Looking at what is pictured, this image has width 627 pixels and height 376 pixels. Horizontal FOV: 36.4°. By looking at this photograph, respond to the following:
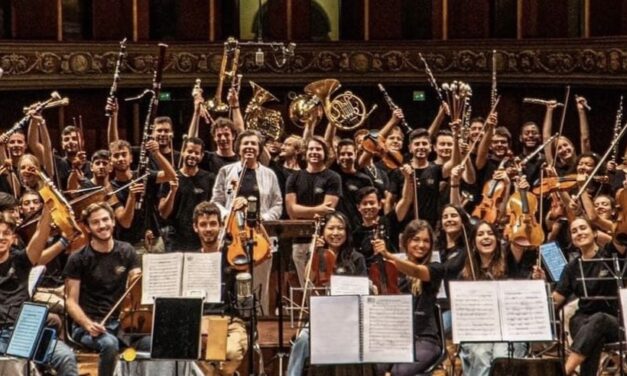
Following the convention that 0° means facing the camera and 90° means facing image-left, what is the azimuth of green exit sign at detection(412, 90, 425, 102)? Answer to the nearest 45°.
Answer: approximately 0°

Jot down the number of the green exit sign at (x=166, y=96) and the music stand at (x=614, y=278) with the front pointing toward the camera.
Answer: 1

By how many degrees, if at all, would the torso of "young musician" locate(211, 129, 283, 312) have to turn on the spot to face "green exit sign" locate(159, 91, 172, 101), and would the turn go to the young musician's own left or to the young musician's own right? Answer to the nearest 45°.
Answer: approximately 180°

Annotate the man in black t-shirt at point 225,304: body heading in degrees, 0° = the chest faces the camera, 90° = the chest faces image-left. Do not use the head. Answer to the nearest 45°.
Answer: approximately 45°

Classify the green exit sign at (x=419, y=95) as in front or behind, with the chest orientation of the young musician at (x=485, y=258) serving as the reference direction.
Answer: behind

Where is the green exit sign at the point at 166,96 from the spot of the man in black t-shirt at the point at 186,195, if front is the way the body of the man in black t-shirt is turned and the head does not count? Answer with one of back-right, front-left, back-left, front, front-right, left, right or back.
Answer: back

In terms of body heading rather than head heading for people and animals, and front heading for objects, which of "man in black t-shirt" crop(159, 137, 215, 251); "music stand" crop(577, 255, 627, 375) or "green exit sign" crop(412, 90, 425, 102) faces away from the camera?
the music stand
